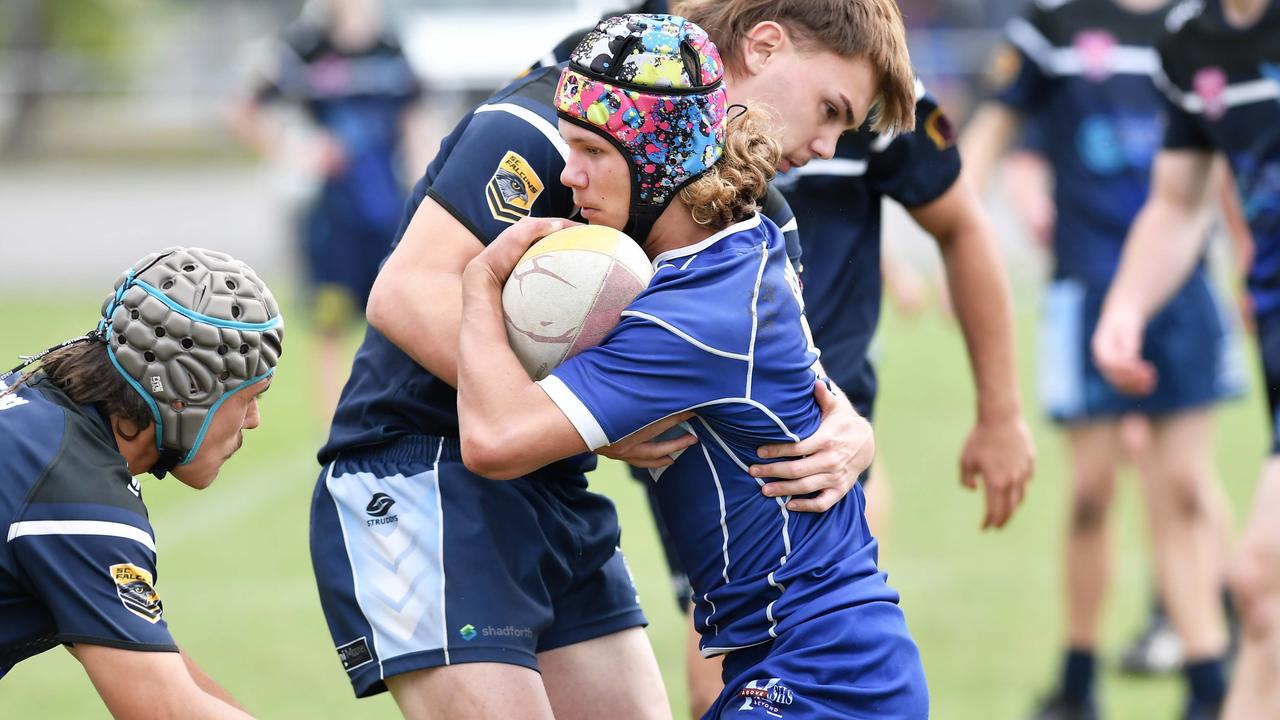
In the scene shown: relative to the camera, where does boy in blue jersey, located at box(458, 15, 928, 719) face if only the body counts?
to the viewer's left

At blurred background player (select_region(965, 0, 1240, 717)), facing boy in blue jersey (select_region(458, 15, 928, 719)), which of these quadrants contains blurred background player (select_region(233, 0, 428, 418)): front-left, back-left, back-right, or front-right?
back-right

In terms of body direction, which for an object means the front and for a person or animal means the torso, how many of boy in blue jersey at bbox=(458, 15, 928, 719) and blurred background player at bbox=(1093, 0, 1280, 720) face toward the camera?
1

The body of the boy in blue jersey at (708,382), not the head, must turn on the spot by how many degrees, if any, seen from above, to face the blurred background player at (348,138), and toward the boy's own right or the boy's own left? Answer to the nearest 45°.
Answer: approximately 90° to the boy's own right

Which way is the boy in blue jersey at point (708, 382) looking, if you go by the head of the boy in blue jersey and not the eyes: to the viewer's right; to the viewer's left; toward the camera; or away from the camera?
to the viewer's left

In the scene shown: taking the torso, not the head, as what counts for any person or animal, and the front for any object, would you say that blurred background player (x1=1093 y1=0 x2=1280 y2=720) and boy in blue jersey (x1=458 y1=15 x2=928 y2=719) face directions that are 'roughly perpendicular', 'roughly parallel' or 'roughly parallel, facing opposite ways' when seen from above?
roughly perpendicular

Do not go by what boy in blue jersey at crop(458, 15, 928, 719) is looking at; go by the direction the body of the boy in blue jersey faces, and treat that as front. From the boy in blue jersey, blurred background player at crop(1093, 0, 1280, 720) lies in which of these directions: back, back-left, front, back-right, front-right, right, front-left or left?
back-right

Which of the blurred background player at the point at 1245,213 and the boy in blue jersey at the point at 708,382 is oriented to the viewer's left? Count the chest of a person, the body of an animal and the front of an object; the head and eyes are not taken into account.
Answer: the boy in blue jersey

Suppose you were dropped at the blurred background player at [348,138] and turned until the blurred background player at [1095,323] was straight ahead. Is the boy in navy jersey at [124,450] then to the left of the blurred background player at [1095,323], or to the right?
right

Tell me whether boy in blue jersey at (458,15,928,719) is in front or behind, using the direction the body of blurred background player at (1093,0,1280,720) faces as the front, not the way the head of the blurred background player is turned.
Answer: in front

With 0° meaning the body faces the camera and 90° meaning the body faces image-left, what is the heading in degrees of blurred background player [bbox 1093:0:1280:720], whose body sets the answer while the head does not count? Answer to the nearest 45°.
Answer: approximately 0°
